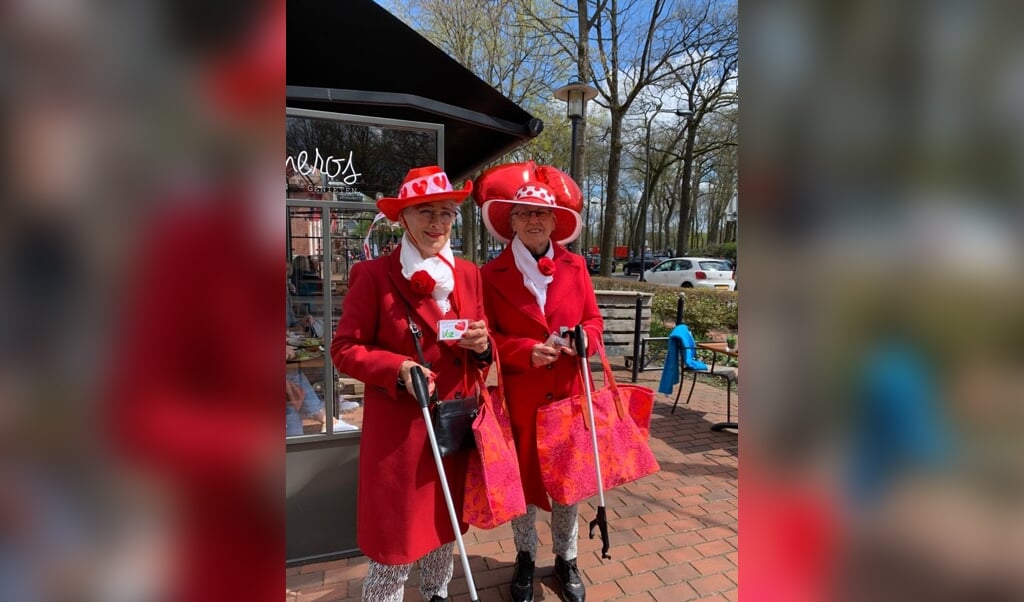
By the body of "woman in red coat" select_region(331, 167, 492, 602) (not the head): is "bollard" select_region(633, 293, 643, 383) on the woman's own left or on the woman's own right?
on the woman's own left

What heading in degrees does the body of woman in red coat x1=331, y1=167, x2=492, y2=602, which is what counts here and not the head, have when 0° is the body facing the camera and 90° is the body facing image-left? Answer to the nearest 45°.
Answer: approximately 315°

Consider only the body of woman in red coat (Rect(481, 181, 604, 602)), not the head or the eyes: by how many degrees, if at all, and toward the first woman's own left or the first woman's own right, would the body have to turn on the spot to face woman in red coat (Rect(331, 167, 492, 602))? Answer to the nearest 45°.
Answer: approximately 45° to the first woman's own right

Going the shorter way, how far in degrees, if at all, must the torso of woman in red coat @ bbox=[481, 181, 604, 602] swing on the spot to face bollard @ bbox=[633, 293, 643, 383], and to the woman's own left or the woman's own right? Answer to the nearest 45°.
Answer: approximately 180°

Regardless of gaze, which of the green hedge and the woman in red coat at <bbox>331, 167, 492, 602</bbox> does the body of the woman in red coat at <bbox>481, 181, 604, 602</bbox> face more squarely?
the woman in red coat

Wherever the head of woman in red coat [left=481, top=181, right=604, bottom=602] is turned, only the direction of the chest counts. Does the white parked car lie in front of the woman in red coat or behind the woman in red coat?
behind

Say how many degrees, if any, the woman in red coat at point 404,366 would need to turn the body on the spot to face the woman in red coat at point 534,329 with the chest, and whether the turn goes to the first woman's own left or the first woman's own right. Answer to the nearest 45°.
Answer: approximately 90° to the first woman's own left
